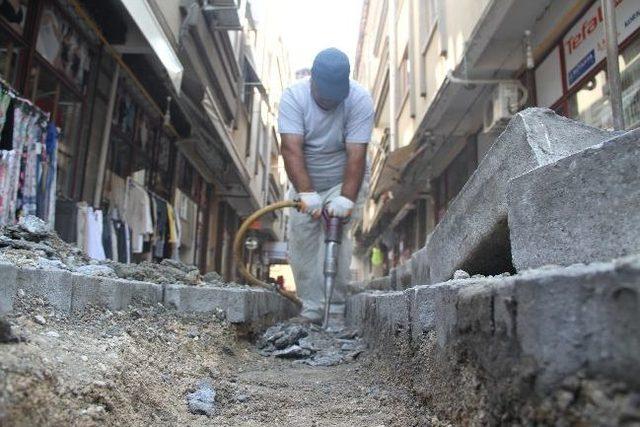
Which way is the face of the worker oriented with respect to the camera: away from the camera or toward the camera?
toward the camera

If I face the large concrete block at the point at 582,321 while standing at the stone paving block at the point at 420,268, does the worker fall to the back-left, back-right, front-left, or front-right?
back-right

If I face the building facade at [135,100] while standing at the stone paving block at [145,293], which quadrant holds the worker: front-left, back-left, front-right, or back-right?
front-right

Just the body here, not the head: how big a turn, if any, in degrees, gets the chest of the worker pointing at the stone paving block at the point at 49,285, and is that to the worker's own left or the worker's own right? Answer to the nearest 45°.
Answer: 0° — they already face it

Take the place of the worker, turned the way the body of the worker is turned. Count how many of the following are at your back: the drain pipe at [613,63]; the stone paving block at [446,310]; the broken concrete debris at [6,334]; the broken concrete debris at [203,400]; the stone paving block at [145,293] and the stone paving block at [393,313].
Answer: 0

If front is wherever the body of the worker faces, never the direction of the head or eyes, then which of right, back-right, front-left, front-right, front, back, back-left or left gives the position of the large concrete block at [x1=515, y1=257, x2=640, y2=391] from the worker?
front

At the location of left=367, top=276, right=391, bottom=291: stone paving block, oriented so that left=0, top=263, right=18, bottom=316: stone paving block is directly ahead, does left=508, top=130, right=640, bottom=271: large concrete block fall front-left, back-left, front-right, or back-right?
front-left

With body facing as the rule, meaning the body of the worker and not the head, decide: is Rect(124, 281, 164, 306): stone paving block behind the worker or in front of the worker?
in front

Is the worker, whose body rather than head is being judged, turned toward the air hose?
no

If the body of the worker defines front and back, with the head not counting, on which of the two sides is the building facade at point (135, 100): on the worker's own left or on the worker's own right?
on the worker's own right

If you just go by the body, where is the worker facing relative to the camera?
toward the camera

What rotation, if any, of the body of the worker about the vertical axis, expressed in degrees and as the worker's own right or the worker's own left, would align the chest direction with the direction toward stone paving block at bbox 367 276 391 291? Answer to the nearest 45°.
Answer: approximately 135° to the worker's own left

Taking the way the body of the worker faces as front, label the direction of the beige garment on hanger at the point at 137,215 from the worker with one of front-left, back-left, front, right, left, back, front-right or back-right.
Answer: back-right

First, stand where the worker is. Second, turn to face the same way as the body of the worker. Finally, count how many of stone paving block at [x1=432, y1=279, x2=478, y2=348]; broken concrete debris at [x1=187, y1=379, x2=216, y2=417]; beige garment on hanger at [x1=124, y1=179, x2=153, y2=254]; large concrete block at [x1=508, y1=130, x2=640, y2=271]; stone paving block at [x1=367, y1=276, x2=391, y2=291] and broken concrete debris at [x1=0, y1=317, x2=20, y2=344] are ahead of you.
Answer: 4

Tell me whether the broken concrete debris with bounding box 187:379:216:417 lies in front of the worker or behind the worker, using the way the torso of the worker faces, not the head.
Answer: in front
